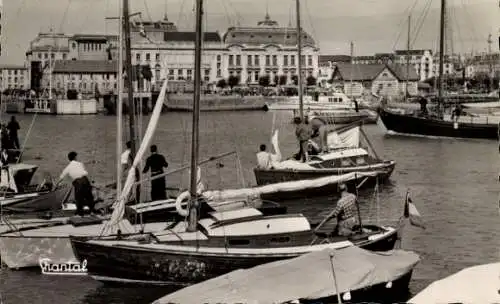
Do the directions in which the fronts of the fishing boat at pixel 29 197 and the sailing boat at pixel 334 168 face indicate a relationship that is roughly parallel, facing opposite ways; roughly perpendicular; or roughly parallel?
roughly parallel, facing opposite ways

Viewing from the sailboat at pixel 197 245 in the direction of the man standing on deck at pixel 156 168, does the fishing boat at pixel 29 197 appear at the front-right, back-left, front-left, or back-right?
front-left

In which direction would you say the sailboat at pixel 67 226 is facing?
to the viewer's left

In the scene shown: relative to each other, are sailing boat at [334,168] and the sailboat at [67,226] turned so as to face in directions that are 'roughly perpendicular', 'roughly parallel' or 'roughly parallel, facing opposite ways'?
roughly parallel

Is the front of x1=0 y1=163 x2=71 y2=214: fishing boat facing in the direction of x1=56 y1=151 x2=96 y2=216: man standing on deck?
no

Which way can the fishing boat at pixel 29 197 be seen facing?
to the viewer's right
